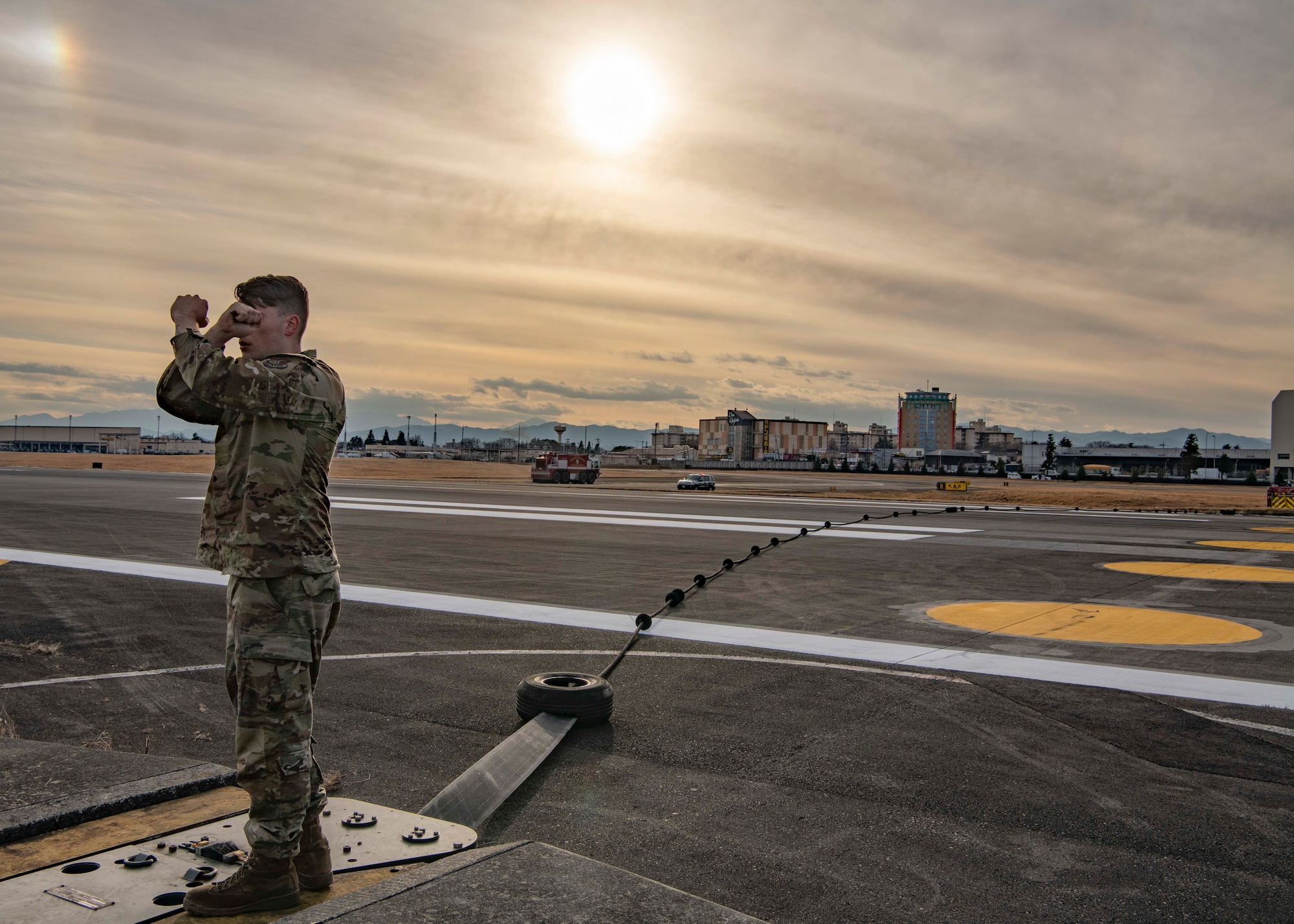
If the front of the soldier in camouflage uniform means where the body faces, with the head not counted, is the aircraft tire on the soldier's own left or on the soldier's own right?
on the soldier's own right
